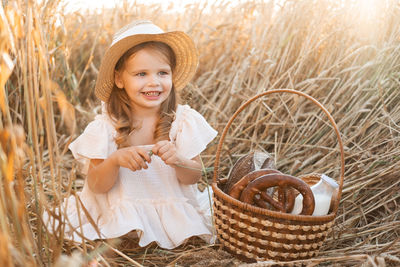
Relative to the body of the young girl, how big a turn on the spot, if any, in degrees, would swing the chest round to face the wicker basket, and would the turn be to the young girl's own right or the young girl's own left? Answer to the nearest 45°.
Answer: approximately 45° to the young girl's own left

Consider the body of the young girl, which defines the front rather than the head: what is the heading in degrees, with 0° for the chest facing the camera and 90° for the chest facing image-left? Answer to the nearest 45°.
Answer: approximately 0°
